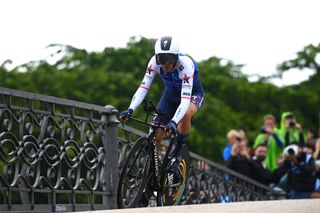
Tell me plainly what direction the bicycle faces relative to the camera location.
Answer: facing the viewer and to the left of the viewer

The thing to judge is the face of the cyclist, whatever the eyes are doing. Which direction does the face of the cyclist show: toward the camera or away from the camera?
toward the camera

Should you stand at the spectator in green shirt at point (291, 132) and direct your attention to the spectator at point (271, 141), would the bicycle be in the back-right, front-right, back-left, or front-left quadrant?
front-left

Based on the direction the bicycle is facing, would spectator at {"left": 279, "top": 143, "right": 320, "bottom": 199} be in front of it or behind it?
behind

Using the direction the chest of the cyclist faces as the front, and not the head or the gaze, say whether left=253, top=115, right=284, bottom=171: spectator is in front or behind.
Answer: behind

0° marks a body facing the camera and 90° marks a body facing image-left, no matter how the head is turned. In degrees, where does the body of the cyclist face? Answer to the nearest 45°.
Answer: approximately 45°
